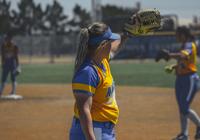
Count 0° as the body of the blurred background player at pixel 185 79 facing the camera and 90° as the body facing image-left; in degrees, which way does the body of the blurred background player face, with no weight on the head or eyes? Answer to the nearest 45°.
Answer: approximately 90°

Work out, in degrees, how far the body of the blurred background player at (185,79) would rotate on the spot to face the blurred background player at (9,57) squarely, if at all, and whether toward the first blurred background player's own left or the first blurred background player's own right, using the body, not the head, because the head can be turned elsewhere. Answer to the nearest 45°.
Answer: approximately 45° to the first blurred background player's own right

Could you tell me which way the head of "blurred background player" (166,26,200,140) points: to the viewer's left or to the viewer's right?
to the viewer's left

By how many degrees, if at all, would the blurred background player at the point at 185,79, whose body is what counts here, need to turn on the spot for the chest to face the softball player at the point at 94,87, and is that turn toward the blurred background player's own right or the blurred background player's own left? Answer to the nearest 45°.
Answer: approximately 90° to the blurred background player's own left
